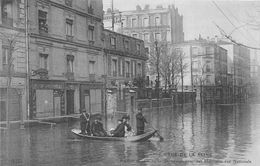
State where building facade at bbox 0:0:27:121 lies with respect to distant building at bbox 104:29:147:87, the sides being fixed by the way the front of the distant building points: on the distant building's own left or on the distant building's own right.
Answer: on the distant building's own right

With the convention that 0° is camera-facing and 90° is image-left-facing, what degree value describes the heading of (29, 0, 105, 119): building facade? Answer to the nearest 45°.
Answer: approximately 315°

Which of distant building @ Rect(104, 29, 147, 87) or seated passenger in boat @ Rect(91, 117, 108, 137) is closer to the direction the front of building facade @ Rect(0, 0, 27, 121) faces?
the seated passenger in boat

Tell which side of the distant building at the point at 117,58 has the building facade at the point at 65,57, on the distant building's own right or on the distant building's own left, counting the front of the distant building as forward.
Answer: on the distant building's own right

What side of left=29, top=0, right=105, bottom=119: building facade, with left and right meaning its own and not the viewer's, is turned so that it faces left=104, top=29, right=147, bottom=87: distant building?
left

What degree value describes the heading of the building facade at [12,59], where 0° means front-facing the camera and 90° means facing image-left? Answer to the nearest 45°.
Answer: approximately 315°

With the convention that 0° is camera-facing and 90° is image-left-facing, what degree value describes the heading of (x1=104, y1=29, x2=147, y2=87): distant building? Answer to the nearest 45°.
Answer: approximately 315°

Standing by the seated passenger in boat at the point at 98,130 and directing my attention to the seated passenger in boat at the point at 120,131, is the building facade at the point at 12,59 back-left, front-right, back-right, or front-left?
back-left

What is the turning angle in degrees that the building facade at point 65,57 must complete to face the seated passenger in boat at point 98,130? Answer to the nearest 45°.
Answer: approximately 45° to its right

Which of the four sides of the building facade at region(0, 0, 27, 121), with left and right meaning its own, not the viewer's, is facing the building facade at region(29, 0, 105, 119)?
left
